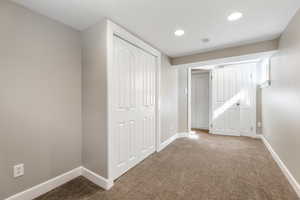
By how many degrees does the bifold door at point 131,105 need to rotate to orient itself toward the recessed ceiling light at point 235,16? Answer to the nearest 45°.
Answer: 0° — it already faces it

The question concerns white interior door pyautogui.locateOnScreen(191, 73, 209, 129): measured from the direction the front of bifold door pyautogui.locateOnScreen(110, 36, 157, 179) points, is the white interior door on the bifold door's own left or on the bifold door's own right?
on the bifold door's own left

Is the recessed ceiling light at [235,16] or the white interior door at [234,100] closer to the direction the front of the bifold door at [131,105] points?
the recessed ceiling light

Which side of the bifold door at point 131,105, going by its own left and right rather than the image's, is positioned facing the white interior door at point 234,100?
left

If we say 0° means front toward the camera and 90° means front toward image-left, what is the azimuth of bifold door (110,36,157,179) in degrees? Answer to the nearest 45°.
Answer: approximately 315°
